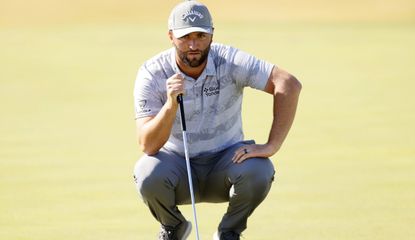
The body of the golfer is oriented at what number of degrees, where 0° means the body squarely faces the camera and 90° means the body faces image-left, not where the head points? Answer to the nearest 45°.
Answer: approximately 0°
